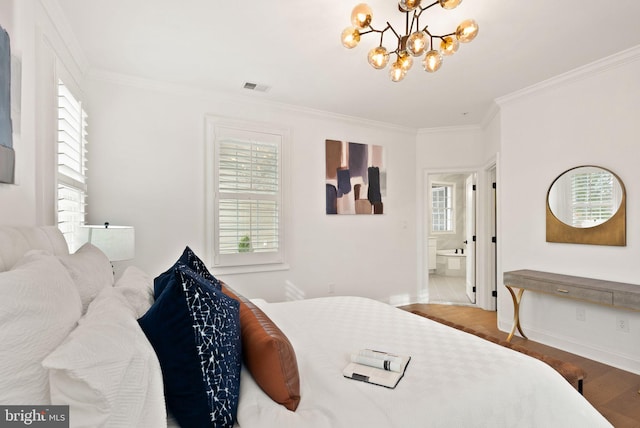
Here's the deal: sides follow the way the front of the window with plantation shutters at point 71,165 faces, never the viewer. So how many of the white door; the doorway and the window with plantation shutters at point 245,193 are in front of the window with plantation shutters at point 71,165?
3

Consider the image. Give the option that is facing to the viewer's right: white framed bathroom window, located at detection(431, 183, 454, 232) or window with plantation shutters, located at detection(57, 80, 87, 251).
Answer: the window with plantation shutters

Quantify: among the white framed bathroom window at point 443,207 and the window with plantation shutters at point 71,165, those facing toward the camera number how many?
1

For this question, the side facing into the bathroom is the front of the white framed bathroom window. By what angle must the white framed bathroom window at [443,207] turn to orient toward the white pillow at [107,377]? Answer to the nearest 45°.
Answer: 0° — it already faces it

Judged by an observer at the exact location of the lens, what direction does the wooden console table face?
facing the viewer and to the left of the viewer

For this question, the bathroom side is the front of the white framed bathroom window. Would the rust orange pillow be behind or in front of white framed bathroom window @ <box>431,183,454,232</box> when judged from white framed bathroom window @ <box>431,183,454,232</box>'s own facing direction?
in front

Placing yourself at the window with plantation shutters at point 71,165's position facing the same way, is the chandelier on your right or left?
on your right

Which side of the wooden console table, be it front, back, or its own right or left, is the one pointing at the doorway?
right

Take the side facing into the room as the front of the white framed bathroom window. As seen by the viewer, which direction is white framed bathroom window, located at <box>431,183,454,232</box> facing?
toward the camera

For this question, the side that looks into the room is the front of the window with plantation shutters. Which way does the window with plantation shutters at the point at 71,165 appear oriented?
to the viewer's right

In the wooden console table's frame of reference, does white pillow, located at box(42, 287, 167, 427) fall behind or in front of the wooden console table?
in front

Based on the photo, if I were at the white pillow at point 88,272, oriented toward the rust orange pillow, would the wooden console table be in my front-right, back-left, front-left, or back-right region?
front-left

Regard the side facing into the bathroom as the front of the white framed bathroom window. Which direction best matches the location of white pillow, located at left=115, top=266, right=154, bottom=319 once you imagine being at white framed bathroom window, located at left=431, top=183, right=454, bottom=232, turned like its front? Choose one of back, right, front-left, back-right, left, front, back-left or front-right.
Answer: front

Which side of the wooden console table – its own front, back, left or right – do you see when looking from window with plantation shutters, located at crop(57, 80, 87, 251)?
front

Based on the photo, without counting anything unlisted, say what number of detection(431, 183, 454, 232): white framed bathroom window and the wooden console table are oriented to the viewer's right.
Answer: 0

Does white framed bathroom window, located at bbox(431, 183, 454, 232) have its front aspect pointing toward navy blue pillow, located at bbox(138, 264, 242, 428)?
yes

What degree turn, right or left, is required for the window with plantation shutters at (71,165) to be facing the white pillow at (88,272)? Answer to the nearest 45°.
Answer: approximately 90° to its right

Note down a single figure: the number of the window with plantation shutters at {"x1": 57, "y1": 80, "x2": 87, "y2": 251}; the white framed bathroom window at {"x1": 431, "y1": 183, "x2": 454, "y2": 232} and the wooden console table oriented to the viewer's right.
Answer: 1
